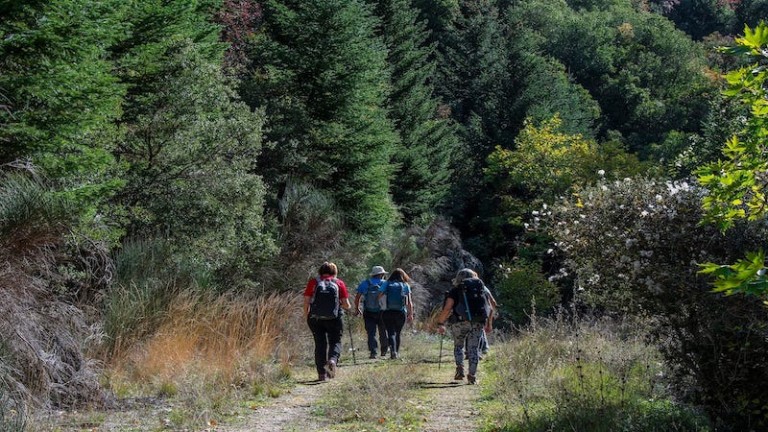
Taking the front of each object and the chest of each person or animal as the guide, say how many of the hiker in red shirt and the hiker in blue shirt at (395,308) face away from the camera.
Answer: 2

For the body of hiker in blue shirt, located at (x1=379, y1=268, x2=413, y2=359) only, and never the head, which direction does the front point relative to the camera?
away from the camera

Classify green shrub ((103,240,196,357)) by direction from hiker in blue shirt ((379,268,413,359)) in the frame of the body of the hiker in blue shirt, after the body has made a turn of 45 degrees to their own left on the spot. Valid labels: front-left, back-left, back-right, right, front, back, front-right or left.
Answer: left

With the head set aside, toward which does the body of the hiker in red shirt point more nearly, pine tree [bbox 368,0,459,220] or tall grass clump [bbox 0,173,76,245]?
the pine tree

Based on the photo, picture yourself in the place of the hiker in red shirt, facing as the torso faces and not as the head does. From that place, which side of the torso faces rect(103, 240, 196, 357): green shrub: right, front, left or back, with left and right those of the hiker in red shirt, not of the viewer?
left

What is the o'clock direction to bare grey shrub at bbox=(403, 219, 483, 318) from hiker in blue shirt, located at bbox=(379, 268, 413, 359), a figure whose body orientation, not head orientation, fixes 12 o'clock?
The bare grey shrub is roughly at 12 o'clock from the hiker in blue shirt.

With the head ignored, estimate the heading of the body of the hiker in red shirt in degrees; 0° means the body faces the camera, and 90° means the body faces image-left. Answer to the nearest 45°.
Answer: approximately 180°

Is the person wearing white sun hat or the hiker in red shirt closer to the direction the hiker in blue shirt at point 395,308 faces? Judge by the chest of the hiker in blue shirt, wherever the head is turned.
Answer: the person wearing white sun hat

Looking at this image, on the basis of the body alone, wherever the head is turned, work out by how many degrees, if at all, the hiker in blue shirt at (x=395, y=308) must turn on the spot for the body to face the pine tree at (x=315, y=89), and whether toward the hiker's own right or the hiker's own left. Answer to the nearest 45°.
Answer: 0° — they already face it

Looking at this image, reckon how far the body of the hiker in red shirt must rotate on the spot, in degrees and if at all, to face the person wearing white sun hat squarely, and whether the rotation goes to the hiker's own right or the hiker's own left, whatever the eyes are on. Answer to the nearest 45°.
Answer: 0° — they already face them

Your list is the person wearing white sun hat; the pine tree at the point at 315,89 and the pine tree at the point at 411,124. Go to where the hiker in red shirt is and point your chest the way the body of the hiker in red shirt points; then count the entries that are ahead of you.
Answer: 3
